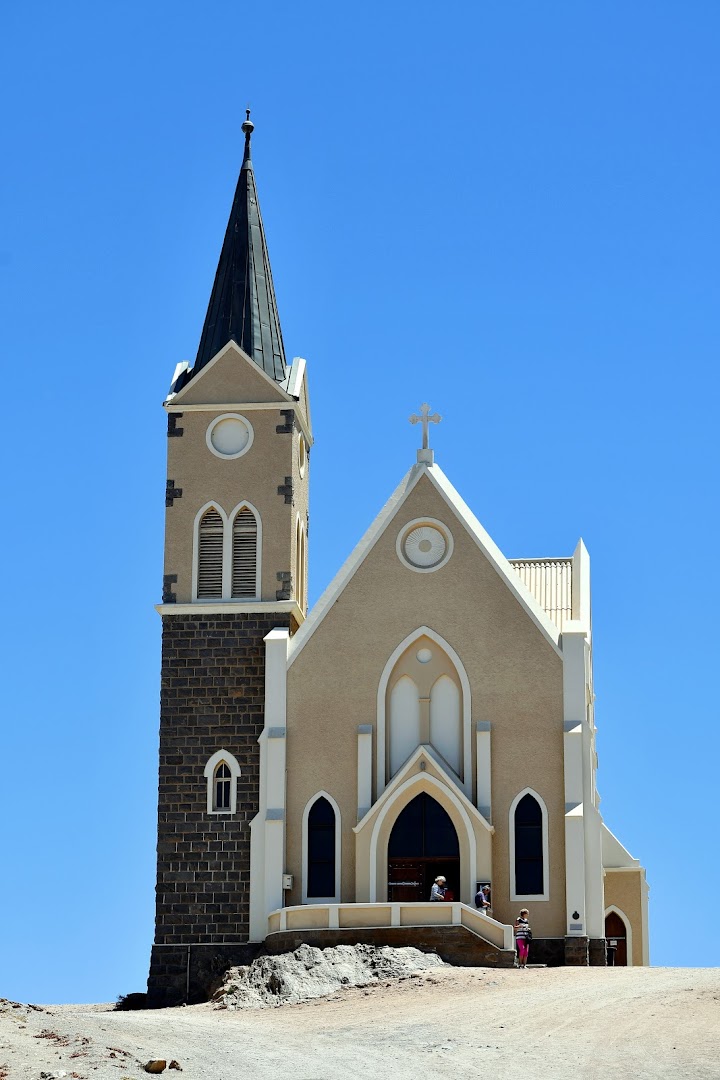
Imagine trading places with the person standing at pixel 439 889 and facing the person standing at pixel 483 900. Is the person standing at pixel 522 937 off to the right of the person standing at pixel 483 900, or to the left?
right

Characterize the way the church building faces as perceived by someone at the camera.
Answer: facing the viewer
